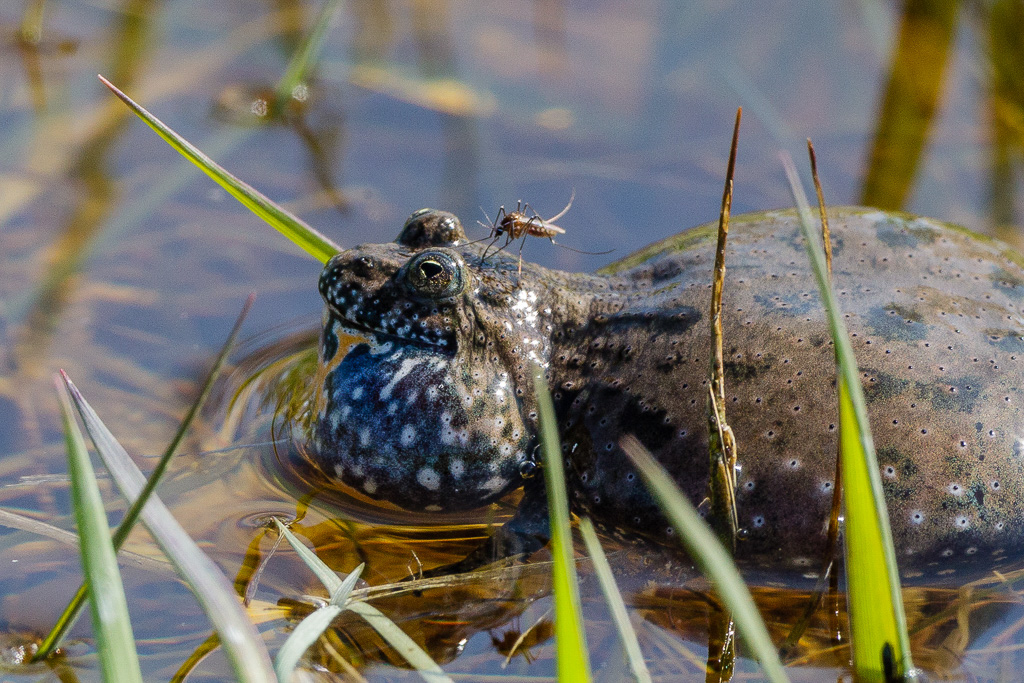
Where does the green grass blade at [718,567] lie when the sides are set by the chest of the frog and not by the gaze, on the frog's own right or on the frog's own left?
on the frog's own left

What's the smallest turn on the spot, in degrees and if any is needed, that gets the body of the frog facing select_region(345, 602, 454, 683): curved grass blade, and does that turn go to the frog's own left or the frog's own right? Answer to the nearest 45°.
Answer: approximately 45° to the frog's own left

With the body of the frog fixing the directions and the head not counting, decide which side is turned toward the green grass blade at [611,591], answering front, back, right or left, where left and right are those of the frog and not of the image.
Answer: left

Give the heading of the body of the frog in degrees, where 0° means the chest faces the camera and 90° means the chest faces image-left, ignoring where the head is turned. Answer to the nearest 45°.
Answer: approximately 90°

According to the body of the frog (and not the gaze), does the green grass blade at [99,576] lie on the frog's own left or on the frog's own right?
on the frog's own left

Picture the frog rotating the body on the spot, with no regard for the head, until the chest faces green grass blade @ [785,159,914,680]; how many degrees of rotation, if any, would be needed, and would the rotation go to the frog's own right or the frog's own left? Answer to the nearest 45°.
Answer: approximately 90° to the frog's own left
